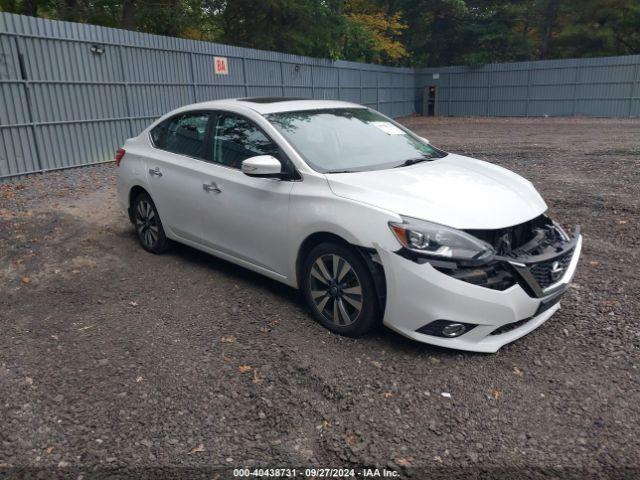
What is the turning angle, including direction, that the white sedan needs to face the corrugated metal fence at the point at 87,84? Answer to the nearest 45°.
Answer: approximately 180°

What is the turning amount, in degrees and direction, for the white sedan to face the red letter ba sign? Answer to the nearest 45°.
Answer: approximately 135° to its left

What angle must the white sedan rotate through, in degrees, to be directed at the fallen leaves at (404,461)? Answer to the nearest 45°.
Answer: approximately 45° to its right

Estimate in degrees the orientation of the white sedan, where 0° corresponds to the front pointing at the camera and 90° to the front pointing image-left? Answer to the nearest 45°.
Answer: approximately 315°

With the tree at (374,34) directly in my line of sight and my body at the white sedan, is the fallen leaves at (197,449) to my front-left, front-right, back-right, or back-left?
back-left

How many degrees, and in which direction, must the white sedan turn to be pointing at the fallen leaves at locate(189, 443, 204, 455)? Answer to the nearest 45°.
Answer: approximately 90° to its right

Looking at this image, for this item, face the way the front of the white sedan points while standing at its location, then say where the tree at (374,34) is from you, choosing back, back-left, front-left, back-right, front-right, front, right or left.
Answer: back-left
